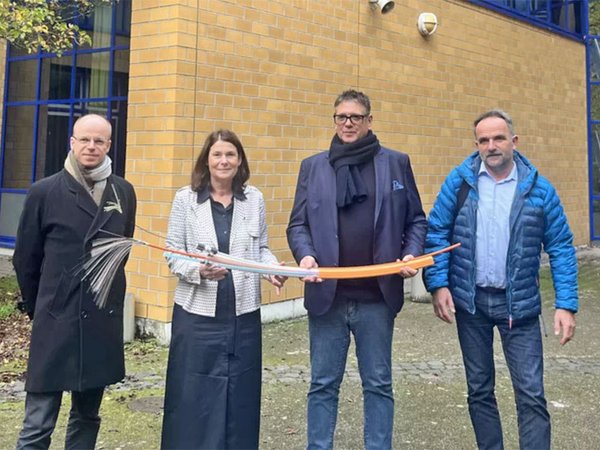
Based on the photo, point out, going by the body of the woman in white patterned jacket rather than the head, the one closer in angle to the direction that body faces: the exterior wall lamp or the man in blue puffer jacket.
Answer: the man in blue puffer jacket

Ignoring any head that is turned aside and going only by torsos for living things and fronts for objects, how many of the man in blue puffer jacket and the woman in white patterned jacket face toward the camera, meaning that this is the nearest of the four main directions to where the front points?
2

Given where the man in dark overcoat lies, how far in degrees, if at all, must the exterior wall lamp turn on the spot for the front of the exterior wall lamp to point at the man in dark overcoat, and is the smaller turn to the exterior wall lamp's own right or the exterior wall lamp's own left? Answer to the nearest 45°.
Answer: approximately 45° to the exterior wall lamp's own right

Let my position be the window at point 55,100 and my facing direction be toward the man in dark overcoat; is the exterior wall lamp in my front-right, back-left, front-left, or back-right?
front-left

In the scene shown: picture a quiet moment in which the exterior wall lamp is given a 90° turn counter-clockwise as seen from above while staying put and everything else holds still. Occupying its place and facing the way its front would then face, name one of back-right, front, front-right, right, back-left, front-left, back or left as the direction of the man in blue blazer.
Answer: back-right

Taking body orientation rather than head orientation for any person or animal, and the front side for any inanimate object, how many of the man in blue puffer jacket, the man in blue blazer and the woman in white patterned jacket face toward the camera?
3

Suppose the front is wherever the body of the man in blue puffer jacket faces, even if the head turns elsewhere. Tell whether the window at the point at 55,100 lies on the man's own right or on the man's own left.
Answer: on the man's own right

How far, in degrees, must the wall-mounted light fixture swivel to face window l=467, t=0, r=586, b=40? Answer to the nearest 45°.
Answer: approximately 90° to its left

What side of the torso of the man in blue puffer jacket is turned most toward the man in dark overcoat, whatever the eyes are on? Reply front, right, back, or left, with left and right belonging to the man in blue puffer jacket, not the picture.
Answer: right

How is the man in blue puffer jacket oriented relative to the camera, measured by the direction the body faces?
toward the camera

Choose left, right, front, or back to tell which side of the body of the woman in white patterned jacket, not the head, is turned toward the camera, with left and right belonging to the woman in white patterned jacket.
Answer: front

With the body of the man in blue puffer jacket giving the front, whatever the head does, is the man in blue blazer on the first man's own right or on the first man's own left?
on the first man's own right

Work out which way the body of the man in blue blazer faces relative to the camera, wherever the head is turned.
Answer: toward the camera

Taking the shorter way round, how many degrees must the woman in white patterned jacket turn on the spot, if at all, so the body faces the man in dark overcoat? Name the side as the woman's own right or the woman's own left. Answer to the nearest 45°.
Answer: approximately 90° to the woman's own right

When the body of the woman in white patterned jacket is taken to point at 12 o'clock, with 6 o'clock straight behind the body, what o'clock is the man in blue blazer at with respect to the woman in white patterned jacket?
The man in blue blazer is roughly at 9 o'clock from the woman in white patterned jacket.
